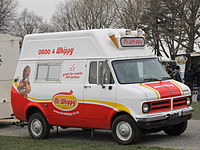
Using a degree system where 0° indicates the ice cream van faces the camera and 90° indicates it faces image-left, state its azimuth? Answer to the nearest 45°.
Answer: approximately 315°

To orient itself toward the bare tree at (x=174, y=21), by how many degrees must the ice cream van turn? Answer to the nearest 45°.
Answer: approximately 135° to its left

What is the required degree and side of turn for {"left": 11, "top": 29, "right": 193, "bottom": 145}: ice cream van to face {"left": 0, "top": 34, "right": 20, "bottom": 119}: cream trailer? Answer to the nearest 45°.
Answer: approximately 180°
